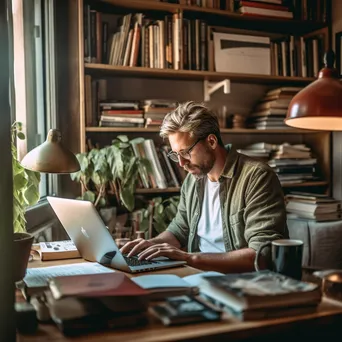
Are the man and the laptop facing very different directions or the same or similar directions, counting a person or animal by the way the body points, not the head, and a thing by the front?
very different directions

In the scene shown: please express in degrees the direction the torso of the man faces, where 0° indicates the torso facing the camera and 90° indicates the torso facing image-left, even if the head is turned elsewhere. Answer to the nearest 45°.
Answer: approximately 45°

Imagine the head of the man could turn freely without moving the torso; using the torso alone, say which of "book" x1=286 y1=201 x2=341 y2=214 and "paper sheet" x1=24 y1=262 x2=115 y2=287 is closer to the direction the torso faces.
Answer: the paper sheet

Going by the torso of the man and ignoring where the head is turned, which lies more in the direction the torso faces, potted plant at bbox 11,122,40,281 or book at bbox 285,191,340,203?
the potted plant

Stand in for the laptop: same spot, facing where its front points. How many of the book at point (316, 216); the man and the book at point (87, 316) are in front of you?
2

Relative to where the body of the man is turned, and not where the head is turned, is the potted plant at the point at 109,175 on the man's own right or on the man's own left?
on the man's own right

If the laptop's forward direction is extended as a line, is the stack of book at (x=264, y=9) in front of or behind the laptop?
in front

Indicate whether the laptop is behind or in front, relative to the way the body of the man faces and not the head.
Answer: in front

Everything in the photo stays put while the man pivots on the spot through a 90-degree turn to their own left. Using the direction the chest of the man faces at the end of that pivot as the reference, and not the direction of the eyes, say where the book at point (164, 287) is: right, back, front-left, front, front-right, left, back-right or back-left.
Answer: front-right

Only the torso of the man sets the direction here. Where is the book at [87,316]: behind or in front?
in front

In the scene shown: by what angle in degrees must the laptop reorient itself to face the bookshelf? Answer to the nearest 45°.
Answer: approximately 45° to its left

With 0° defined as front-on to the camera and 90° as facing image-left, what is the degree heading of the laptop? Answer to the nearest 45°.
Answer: approximately 225°
